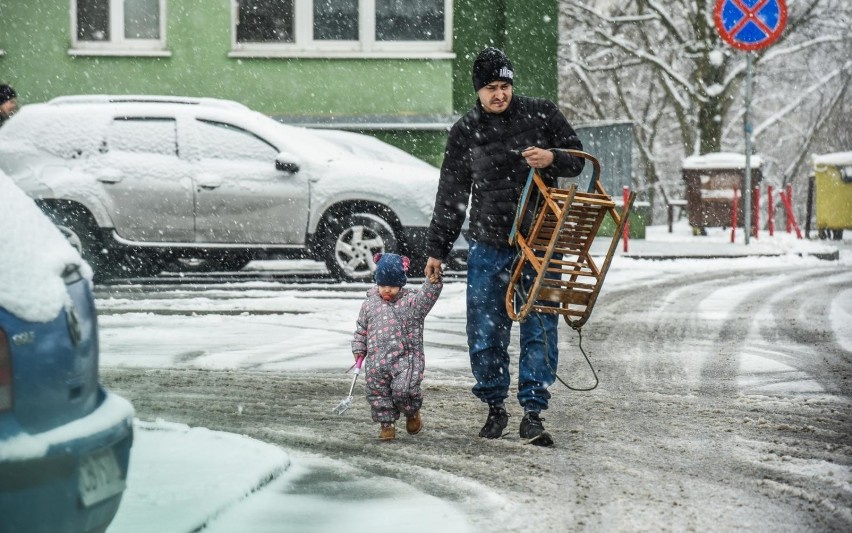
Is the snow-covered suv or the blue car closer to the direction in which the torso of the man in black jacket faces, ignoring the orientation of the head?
the blue car

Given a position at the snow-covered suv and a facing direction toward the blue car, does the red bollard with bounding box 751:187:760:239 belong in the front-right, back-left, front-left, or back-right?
back-left

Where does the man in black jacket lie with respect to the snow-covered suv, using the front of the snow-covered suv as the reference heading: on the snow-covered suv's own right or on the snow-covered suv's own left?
on the snow-covered suv's own right

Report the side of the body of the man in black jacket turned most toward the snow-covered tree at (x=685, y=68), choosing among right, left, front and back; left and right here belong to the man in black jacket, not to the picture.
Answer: back

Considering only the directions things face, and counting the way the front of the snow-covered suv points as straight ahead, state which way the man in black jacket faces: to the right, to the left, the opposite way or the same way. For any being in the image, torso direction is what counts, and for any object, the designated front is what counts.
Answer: to the right

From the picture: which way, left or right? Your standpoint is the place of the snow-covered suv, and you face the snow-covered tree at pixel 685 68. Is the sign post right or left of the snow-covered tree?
right

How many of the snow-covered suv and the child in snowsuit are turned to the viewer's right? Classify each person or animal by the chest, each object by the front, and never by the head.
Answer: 1

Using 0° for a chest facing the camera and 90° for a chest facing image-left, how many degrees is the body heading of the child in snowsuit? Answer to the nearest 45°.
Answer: approximately 0°

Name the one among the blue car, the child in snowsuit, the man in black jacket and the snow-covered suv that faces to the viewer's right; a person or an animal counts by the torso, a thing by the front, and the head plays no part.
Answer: the snow-covered suv

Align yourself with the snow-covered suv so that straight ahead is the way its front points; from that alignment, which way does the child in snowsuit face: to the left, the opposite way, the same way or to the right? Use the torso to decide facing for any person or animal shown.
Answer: to the right
